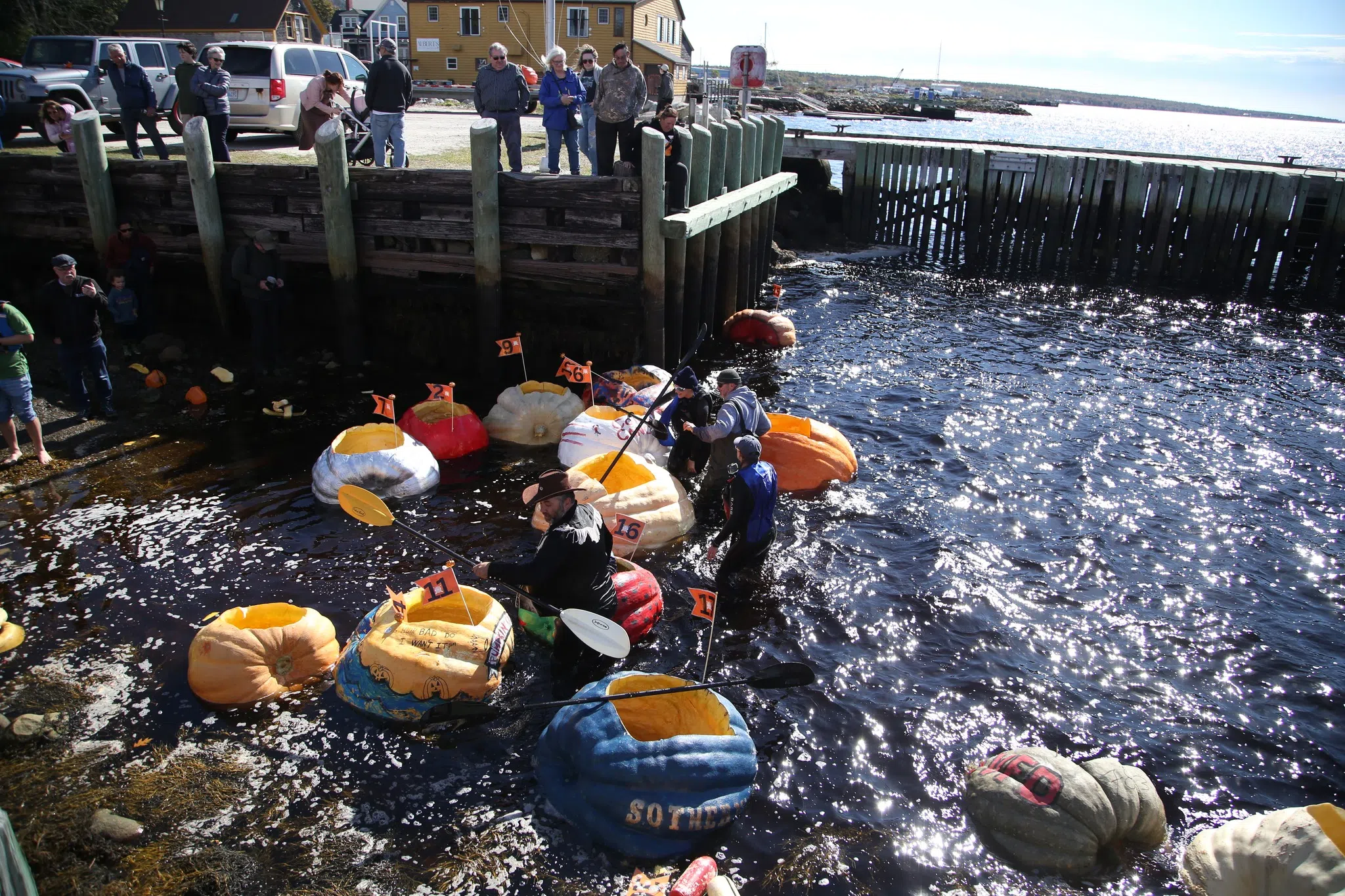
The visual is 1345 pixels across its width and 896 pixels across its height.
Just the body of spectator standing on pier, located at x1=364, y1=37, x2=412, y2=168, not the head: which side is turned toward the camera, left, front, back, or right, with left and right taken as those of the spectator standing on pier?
back

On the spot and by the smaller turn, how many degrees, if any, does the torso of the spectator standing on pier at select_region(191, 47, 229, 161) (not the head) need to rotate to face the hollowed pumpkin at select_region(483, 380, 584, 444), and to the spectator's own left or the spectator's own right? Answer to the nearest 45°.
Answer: approximately 45° to the spectator's own left

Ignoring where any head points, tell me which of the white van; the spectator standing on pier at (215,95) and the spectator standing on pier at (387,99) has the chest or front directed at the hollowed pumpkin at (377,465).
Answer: the spectator standing on pier at (215,95)

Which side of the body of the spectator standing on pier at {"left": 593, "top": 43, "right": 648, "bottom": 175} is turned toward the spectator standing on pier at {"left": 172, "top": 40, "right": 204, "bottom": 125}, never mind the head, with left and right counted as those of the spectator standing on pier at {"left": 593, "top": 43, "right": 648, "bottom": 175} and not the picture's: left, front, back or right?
right

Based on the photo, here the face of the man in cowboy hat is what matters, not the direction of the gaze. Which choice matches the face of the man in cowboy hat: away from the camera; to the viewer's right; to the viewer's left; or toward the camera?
to the viewer's left

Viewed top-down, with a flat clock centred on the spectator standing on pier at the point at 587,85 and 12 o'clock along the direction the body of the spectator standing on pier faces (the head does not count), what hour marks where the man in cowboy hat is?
The man in cowboy hat is roughly at 12 o'clock from the spectator standing on pier.

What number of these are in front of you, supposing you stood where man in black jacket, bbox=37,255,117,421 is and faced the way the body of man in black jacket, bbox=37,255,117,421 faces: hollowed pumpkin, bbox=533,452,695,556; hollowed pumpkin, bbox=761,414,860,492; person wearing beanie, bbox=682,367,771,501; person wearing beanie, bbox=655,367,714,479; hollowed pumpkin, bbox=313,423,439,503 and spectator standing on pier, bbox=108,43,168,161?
5

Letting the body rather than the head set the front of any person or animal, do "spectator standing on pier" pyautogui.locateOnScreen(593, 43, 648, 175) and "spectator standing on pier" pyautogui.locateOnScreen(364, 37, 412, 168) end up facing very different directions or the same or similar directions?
very different directions

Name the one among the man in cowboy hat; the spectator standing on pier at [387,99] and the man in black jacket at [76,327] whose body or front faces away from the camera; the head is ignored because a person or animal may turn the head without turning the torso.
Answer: the spectator standing on pier

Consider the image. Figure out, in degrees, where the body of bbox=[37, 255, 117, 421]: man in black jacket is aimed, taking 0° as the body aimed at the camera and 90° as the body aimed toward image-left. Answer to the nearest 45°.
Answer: approximately 315°
